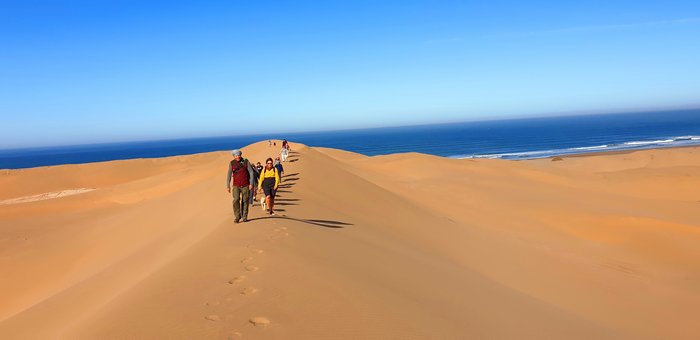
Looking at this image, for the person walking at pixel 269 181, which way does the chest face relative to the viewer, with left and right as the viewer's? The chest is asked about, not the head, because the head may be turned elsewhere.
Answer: facing the viewer

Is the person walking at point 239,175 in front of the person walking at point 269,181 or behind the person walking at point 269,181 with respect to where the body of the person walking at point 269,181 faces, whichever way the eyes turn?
in front

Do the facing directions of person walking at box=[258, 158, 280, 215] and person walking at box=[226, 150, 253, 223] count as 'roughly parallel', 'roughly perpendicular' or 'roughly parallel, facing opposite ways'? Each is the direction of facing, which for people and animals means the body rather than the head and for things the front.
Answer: roughly parallel

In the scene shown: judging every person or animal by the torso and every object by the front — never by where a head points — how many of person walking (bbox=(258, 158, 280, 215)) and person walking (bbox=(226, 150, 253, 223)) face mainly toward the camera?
2

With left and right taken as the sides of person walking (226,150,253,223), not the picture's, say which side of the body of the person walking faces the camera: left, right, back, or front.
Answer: front

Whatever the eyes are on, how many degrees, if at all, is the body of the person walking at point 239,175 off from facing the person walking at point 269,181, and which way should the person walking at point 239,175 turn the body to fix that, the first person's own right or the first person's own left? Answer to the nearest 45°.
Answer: approximately 135° to the first person's own left
